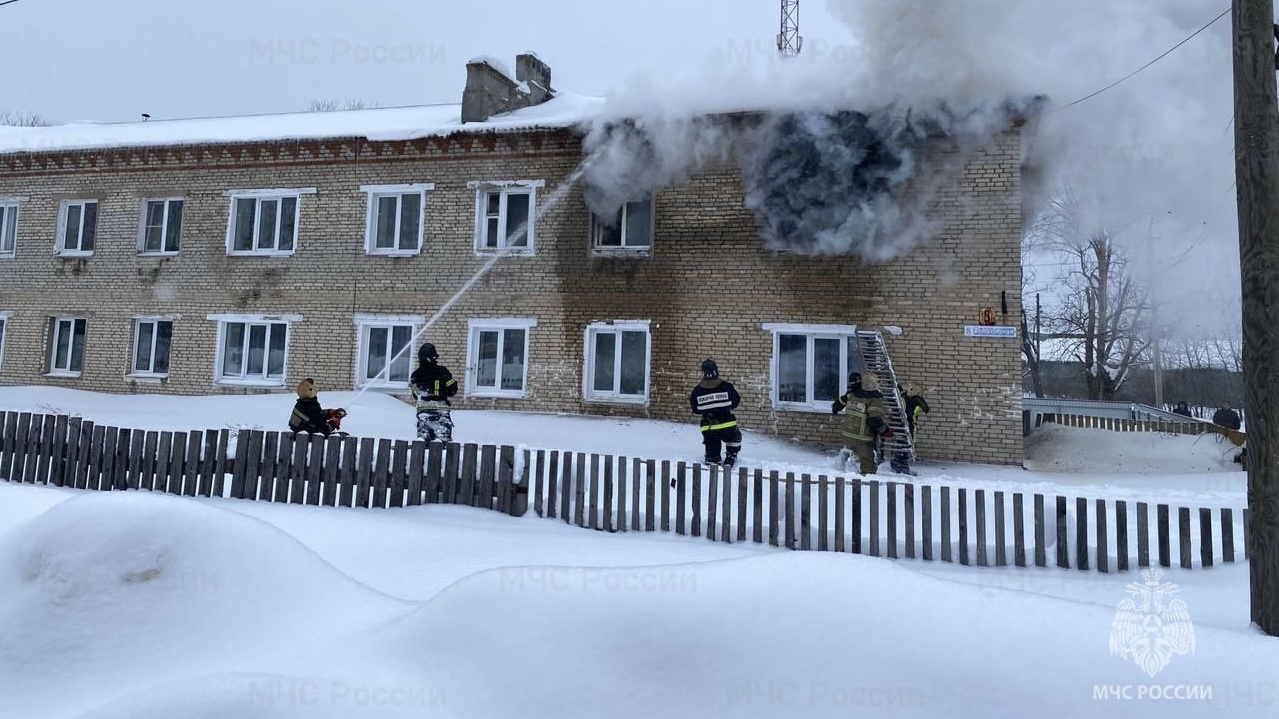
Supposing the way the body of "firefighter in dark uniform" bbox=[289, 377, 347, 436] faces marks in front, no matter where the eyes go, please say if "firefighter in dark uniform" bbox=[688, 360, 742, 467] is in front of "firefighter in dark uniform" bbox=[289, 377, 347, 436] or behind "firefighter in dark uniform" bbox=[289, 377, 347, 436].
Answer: in front

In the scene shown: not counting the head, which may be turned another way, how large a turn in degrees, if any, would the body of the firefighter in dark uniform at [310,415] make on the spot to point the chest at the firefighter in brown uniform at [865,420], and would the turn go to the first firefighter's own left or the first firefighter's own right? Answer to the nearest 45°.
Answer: approximately 45° to the first firefighter's own right

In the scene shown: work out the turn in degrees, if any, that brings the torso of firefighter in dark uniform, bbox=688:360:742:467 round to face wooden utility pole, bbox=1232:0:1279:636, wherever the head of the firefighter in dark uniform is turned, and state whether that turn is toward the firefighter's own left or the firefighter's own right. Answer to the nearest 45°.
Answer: approximately 135° to the firefighter's own right

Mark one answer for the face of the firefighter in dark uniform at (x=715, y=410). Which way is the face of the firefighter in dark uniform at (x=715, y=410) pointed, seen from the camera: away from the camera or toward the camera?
away from the camera

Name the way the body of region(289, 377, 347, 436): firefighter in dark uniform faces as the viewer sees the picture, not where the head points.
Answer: to the viewer's right

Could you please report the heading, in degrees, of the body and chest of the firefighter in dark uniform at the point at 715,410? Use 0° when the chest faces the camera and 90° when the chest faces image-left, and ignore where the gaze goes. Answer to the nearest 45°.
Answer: approximately 180°

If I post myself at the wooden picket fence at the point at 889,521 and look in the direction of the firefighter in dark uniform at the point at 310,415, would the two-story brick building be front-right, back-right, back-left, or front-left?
front-right

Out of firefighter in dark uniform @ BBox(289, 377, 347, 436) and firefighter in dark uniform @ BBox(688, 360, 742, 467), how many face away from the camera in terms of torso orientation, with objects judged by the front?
1

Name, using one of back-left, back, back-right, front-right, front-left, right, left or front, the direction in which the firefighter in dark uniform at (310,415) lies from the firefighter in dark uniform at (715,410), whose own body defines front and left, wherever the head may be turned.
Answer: left

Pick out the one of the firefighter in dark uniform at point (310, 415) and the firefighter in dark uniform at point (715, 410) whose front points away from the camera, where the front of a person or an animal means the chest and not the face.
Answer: the firefighter in dark uniform at point (715, 410)

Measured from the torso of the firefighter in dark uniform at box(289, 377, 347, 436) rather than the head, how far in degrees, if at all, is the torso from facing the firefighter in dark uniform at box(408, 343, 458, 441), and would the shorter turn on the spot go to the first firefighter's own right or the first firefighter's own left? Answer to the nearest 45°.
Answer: approximately 45° to the first firefighter's own right

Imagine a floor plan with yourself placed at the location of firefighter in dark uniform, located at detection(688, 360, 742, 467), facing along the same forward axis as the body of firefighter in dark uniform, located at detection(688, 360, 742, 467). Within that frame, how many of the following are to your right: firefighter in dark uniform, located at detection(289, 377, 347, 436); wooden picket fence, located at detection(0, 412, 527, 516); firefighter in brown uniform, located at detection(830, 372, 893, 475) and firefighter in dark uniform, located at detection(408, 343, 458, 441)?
1
